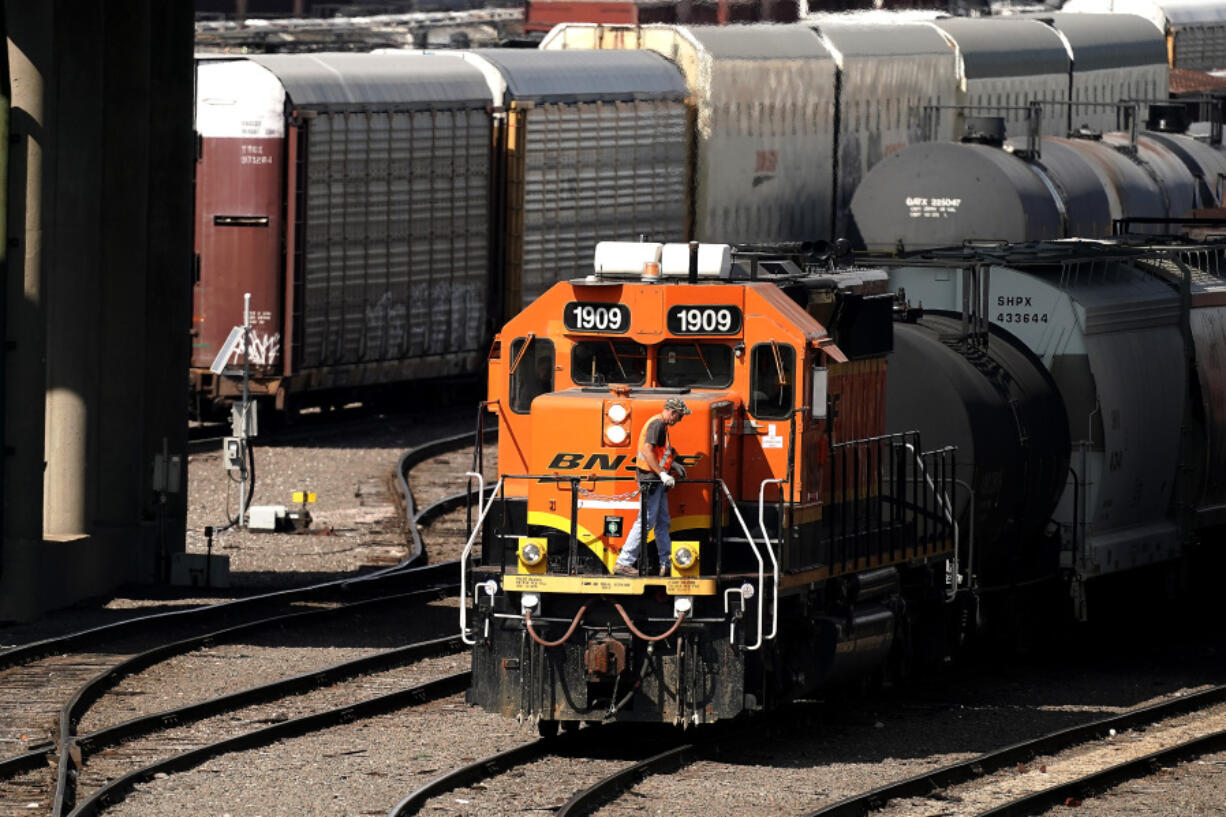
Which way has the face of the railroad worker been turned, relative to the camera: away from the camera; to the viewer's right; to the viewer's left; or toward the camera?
to the viewer's right

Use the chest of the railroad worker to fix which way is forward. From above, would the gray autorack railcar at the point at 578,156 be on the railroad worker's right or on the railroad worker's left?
on the railroad worker's left

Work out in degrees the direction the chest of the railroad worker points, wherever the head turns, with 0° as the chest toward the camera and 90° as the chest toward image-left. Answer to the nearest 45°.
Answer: approximately 270°

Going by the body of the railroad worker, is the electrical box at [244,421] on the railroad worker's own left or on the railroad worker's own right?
on the railroad worker's own left

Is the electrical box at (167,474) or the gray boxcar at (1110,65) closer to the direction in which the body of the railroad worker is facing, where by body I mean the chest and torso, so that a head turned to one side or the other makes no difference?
the gray boxcar

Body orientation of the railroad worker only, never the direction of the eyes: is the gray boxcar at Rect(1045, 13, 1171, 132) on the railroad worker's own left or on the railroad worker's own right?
on the railroad worker's own left

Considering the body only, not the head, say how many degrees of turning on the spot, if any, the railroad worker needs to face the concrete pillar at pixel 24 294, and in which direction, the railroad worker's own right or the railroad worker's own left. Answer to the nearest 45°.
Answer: approximately 135° to the railroad worker's own left

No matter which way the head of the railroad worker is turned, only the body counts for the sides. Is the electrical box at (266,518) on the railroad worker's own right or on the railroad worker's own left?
on the railroad worker's own left

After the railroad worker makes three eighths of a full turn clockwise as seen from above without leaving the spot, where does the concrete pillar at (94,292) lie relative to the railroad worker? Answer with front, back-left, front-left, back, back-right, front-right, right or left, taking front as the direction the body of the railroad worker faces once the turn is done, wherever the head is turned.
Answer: right
